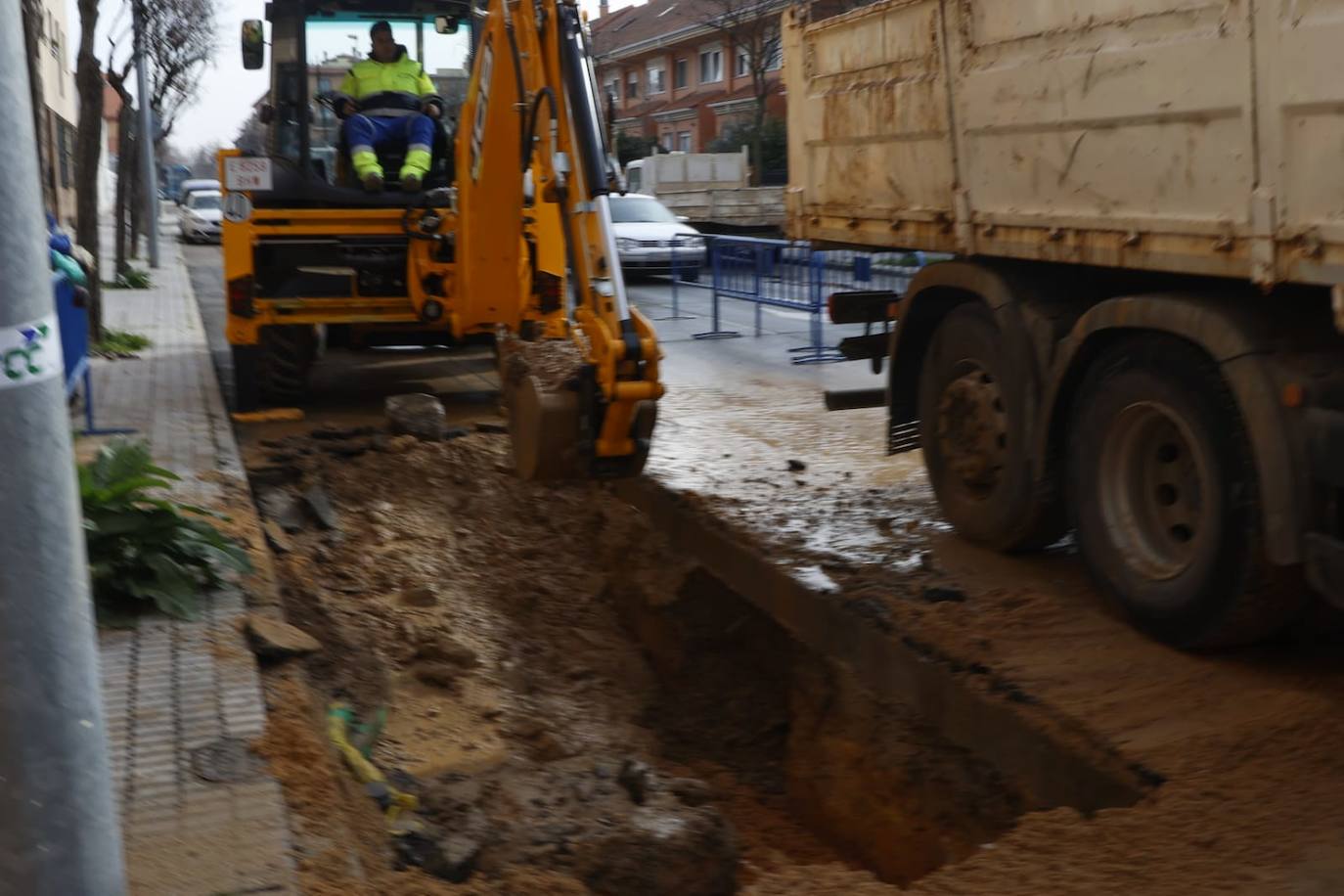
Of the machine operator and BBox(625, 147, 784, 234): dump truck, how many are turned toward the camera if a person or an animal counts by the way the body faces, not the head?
1

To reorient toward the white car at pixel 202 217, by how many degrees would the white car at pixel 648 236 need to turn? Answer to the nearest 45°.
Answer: approximately 180°

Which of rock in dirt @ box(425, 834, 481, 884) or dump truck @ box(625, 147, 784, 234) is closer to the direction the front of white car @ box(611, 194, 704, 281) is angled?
the rock in dirt

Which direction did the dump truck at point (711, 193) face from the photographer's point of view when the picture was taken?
facing to the left of the viewer

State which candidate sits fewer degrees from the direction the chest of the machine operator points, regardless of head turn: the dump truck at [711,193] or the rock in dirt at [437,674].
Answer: the rock in dirt

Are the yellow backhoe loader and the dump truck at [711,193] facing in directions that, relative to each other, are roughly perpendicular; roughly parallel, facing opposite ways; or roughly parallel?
roughly perpendicular

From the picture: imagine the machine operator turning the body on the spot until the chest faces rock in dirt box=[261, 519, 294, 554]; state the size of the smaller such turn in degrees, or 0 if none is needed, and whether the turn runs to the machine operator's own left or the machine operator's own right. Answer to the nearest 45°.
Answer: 0° — they already face it

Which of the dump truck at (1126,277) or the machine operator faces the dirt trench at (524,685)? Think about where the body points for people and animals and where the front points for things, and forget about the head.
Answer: the machine operator

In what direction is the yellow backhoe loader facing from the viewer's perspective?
away from the camera
